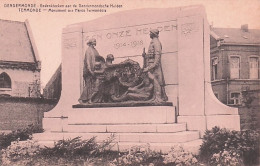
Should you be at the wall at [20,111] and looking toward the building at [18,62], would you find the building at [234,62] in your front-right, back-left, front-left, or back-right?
front-right

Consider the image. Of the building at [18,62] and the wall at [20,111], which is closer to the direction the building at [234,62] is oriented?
the wall

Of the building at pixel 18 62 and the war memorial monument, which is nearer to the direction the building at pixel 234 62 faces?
the war memorial monument

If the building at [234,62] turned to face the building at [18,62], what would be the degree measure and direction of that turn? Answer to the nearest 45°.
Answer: approximately 90° to its right

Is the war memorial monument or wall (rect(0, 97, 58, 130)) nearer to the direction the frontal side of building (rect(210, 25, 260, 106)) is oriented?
the war memorial monument

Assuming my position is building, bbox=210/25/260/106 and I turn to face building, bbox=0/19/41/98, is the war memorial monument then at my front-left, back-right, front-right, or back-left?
front-left

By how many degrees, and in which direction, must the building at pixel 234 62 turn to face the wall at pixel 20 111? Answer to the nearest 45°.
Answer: approximately 45° to its right

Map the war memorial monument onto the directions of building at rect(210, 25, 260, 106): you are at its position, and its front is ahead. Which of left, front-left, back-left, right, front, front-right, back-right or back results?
front

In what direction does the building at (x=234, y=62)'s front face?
toward the camera
